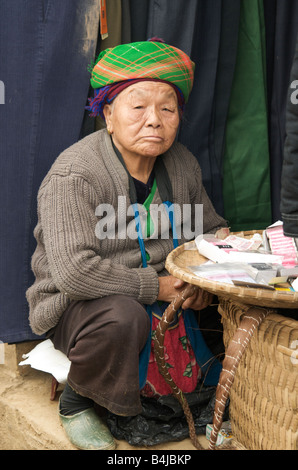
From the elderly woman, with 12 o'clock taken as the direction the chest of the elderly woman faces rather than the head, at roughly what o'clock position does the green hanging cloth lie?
The green hanging cloth is roughly at 9 o'clock from the elderly woman.

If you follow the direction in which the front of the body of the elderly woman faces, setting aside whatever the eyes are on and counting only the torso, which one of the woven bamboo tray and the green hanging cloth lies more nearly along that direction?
the woven bamboo tray
